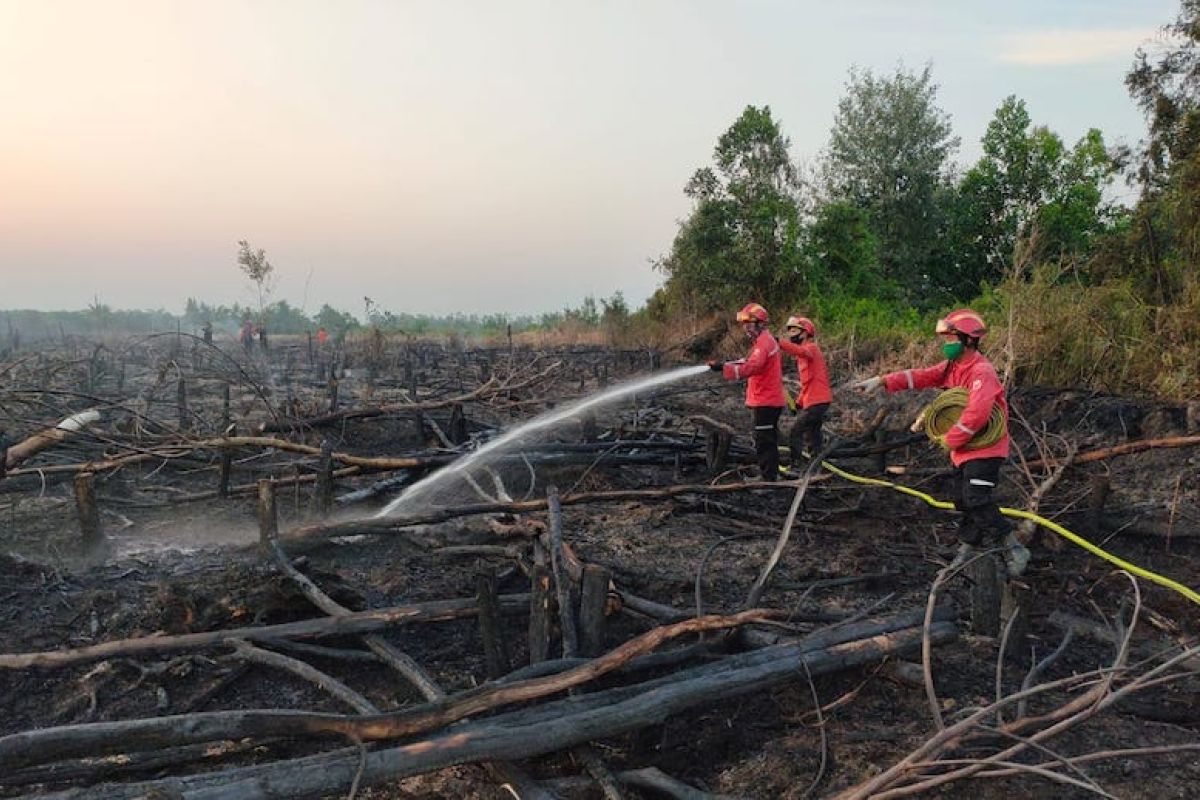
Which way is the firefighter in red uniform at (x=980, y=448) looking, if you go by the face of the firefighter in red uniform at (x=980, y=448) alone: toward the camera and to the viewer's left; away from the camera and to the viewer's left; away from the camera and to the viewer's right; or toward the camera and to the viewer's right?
toward the camera and to the viewer's left

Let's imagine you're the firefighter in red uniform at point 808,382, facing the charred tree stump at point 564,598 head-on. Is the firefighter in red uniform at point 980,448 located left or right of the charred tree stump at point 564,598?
left

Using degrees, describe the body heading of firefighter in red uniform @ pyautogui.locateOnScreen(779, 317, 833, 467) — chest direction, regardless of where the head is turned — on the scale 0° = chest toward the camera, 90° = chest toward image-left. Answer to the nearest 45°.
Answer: approximately 90°

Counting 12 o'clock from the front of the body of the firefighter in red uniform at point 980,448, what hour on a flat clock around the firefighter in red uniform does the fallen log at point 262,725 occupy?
The fallen log is roughly at 10 o'clock from the firefighter in red uniform.

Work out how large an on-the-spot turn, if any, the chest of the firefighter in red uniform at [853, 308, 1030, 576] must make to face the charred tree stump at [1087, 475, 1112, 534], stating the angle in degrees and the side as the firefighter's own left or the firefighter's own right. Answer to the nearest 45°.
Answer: approximately 135° to the firefighter's own right

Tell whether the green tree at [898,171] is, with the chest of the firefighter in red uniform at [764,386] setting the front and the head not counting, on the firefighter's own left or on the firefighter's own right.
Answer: on the firefighter's own right

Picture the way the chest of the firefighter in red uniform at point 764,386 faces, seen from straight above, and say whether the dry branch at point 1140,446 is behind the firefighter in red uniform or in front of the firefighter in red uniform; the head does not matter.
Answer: behind

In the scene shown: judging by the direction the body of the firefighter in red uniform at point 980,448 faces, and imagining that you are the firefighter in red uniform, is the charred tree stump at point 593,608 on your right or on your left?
on your left

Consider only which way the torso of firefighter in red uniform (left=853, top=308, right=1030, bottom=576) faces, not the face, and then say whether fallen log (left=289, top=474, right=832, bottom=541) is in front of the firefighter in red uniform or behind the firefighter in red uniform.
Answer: in front

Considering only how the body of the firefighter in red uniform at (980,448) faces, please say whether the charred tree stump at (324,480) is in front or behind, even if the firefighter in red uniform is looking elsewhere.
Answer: in front

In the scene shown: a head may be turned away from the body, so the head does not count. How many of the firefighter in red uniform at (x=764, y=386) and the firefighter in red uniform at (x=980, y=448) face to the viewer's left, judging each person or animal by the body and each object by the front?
2

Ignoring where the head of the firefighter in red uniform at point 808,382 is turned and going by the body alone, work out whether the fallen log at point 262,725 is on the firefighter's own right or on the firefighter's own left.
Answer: on the firefighter's own left

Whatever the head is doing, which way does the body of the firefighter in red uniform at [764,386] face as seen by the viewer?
to the viewer's left

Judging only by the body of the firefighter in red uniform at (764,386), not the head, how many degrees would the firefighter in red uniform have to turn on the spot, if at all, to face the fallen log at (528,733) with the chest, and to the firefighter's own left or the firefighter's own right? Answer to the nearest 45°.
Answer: approximately 90° to the firefighter's own left

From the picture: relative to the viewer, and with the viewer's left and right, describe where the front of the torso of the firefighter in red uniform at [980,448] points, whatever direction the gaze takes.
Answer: facing to the left of the viewer

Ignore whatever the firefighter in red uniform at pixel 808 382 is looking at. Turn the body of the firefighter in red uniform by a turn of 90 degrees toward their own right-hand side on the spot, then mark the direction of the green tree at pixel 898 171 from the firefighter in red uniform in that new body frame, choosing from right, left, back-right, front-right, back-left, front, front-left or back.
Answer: front

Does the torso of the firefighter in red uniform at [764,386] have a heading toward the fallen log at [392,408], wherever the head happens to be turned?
yes
